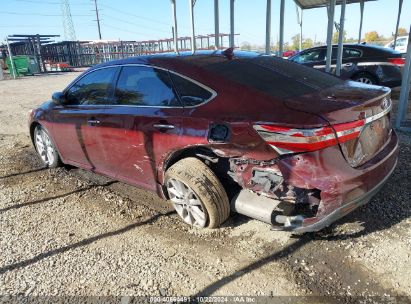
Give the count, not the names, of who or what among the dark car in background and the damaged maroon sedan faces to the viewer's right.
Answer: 0

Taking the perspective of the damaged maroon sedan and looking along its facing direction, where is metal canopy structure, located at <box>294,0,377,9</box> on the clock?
The metal canopy structure is roughly at 2 o'clock from the damaged maroon sedan.

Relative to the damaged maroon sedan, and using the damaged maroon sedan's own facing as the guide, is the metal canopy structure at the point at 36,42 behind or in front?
in front

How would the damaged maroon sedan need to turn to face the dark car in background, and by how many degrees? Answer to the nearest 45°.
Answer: approximately 90° to its right

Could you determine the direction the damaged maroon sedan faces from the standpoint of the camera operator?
facing away from the viewer and to the left of the viewer

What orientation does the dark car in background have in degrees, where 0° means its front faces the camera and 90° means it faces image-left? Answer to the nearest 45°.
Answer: approximately 90°

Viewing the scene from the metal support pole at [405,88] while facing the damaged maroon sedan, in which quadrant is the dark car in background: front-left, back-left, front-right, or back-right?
back-right

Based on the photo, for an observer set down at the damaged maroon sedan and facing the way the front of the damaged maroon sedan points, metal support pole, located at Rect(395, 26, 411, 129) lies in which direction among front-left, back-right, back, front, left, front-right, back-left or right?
right

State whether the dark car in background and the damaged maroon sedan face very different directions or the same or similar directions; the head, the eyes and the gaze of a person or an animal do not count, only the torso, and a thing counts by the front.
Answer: same or similar directions
